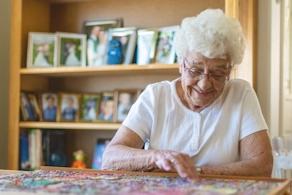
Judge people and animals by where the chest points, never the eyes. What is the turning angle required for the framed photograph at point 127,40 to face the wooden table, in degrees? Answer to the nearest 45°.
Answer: approximately 45° to its left

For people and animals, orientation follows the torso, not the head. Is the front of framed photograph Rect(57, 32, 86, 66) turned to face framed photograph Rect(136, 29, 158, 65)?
no

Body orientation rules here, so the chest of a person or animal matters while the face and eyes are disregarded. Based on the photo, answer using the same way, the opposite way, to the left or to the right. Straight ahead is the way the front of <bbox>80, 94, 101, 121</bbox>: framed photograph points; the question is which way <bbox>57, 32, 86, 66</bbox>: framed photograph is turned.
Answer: the same way

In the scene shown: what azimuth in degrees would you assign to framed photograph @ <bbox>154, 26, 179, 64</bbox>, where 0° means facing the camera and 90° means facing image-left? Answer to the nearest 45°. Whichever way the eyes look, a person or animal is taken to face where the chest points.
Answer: approximately 45°

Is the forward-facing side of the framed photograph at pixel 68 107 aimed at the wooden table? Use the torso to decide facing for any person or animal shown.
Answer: yes

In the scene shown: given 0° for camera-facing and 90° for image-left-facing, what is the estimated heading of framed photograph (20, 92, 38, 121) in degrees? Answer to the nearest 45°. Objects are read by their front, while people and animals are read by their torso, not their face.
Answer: approximately 315°

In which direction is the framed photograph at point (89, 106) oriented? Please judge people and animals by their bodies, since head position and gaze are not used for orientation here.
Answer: toward the camera

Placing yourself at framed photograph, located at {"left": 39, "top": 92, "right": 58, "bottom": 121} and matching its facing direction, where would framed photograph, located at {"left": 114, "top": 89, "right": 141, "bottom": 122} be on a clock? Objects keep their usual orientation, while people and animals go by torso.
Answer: framed photograph, located at {"left": 114, "top": 89, "right": 141, "bottom": 122} is roughly at 10 o'clock from framed photograph, located at {"left": 39, "top": 92, "right": 58, "bottom": 121}.

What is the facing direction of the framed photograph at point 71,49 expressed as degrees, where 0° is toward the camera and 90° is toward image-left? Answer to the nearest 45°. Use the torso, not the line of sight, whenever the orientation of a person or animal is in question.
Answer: approximately 0°

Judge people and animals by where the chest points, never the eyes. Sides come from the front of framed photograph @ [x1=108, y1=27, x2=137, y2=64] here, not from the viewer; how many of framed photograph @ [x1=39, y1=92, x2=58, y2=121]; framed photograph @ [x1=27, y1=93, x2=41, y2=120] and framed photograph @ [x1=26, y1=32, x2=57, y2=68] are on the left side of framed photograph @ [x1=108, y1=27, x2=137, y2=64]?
0

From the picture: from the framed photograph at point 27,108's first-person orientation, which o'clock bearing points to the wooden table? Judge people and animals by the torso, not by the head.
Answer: The wooden table is roughly at 1 o'clock from the framed photograph.

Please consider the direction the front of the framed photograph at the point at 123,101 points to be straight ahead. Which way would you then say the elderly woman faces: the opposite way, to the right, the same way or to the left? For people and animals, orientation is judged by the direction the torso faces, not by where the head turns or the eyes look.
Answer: the same way
